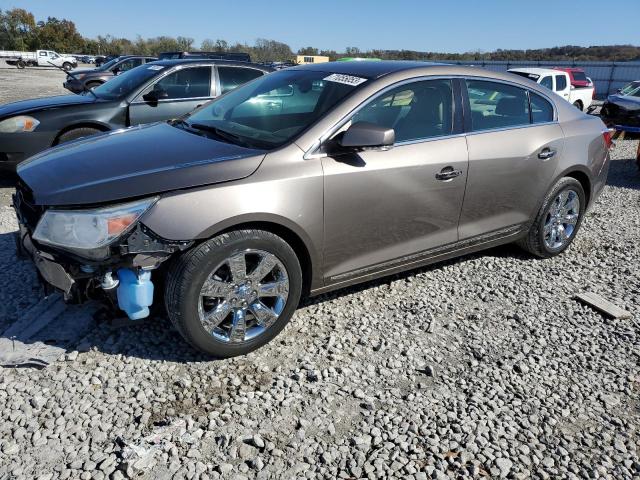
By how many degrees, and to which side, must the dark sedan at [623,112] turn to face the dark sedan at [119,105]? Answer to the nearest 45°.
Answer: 0° — it already faces it

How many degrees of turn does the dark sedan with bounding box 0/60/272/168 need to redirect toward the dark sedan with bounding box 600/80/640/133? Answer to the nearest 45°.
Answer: approximately 135° to its left

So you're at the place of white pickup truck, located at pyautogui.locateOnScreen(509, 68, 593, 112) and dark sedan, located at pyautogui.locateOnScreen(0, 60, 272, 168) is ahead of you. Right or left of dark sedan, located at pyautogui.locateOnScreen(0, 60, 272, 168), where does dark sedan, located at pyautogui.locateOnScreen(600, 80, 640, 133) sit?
left

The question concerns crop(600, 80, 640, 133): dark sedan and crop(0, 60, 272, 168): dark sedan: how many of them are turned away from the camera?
0

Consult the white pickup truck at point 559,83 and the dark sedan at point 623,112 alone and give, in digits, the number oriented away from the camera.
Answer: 0

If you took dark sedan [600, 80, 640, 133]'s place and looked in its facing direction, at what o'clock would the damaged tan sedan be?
The damaged tan sedan is roughly at 11 o'clock from the dark sedan.

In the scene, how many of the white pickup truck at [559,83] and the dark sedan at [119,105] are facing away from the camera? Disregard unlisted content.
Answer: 0

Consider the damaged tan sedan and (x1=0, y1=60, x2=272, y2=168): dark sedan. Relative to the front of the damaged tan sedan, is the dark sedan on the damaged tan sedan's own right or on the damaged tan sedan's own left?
on the damaged tan sedan's own right

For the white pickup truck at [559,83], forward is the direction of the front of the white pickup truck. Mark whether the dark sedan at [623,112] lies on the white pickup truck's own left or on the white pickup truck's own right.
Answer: on the white pickup truck's own left

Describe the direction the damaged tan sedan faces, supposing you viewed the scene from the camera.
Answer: facing the viewer and to the left of the viewer

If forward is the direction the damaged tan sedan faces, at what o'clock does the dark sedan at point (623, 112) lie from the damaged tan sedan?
The dark sedan is roughly at 6 o'clock from the damaged tan sedan.
